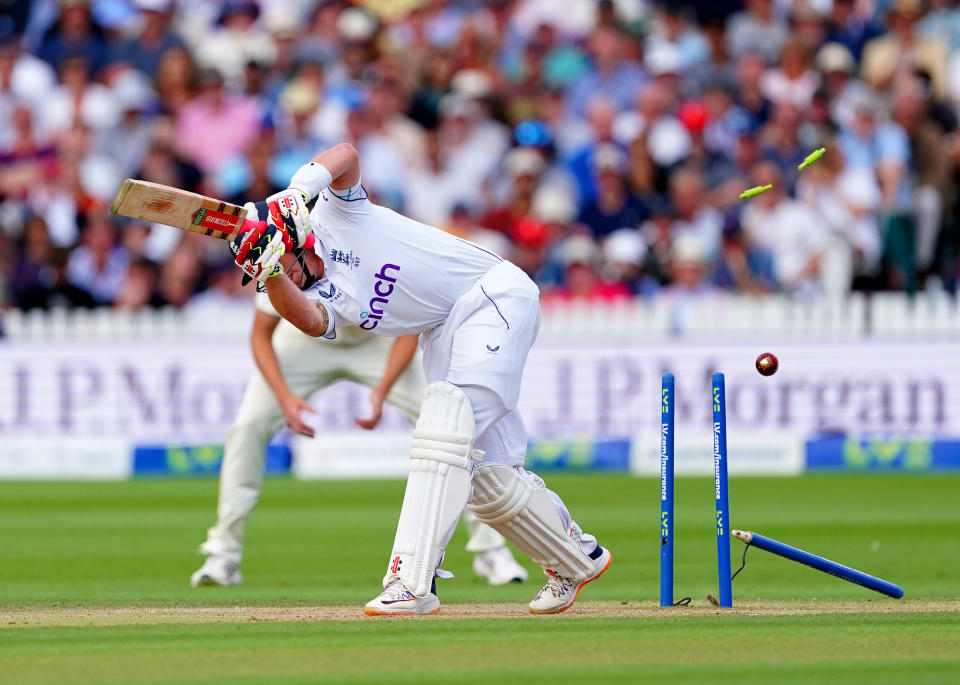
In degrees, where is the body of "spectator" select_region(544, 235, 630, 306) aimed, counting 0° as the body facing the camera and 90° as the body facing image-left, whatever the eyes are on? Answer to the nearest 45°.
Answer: approximately 0°

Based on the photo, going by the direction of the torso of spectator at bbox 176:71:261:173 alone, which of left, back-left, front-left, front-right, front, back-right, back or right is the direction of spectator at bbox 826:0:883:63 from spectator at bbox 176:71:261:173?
left

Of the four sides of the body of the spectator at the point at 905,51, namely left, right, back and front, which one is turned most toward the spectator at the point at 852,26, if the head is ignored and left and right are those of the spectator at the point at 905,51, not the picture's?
right

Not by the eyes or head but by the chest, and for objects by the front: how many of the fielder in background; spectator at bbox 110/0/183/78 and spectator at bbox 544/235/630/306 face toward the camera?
3

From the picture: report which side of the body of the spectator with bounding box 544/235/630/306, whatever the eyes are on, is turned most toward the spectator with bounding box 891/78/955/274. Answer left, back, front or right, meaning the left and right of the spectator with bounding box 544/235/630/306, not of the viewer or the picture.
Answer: left

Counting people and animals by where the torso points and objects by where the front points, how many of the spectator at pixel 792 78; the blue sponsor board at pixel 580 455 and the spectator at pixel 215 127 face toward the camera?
3
